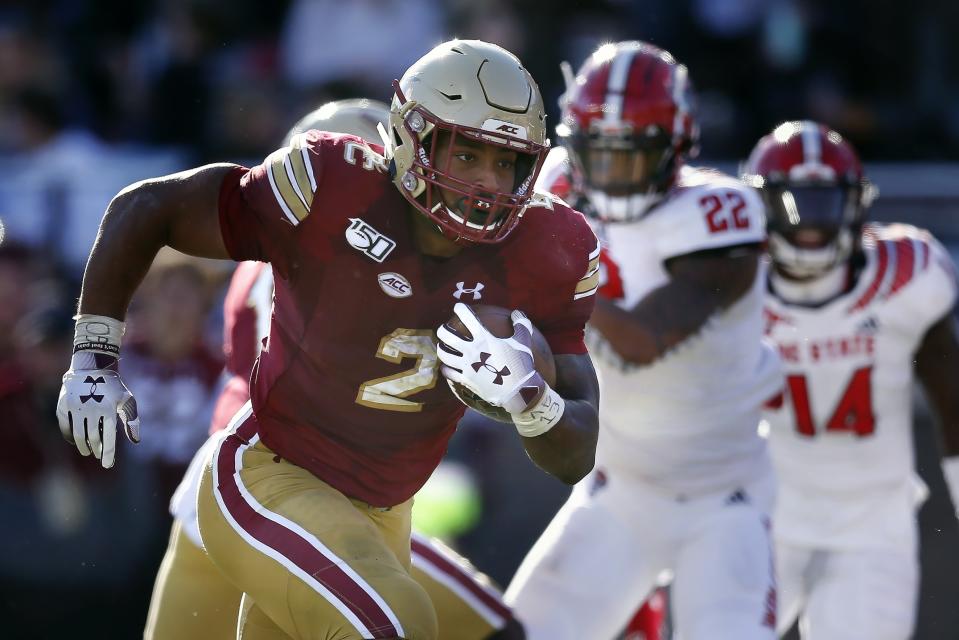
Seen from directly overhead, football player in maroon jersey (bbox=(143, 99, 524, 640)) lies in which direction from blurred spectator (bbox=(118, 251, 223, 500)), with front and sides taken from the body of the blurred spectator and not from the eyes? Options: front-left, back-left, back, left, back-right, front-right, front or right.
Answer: front

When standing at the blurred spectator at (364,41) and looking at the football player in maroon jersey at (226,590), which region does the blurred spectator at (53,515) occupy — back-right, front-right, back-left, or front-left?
front-right

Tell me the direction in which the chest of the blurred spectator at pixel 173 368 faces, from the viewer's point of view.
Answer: toward the camera

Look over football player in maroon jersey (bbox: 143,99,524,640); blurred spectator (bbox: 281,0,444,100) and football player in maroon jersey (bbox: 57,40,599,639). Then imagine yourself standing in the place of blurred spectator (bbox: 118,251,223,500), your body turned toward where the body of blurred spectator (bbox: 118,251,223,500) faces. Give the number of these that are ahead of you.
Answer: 2

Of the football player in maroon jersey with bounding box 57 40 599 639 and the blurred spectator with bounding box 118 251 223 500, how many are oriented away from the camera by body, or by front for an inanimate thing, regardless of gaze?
0

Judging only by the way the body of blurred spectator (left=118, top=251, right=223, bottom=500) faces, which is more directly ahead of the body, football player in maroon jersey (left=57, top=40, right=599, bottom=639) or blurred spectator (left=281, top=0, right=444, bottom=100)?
the football player in maroon jersey

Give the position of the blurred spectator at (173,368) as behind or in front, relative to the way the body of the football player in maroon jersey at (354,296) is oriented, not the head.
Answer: behind
